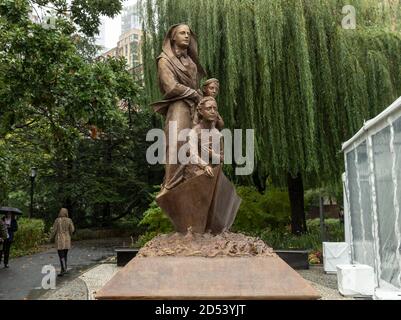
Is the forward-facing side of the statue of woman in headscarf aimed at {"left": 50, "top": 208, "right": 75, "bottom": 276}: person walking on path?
no

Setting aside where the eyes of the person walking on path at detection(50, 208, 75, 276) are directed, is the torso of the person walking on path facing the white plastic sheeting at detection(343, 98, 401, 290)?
no

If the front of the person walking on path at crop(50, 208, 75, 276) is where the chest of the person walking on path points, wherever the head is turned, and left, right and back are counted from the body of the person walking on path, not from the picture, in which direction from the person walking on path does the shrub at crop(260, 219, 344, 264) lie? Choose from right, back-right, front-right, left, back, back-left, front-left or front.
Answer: right

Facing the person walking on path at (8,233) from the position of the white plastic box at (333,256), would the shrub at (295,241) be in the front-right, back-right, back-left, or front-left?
front-right

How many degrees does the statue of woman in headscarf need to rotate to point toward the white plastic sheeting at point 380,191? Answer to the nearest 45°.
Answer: approximately 90° to its left

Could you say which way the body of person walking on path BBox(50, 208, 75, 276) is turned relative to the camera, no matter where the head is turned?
away from the camera

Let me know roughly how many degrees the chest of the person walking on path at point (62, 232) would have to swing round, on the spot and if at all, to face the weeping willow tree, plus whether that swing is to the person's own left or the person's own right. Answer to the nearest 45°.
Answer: approximately 90° to the person's own right

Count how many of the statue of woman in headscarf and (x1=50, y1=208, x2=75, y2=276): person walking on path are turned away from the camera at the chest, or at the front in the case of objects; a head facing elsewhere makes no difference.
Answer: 1

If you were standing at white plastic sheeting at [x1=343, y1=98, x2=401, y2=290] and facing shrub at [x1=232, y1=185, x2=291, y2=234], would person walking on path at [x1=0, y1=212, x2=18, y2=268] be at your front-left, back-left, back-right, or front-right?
front-left

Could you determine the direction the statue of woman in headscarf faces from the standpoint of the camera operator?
facing the viewer and to the right of the viewer

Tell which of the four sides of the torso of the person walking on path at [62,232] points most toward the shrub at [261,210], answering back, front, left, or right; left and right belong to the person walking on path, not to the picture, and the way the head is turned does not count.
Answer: right

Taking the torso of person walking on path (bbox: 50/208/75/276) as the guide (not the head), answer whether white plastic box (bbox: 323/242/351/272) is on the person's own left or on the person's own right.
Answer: on the person's own right

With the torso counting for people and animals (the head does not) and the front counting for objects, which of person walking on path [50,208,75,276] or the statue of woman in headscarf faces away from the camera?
the person walking on path

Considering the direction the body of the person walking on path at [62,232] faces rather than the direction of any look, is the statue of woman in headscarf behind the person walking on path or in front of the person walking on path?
behind
